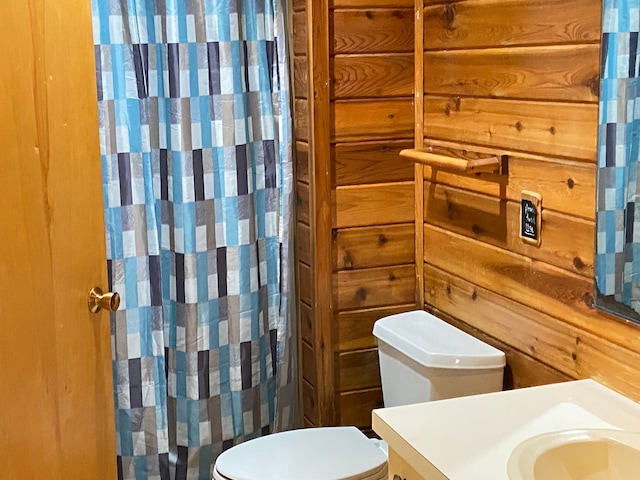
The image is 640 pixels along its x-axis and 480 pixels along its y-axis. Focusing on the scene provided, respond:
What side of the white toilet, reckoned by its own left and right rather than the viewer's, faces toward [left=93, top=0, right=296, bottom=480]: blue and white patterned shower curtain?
right

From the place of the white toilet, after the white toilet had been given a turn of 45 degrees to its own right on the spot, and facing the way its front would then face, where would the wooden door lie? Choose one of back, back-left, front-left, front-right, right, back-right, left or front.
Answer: front-left

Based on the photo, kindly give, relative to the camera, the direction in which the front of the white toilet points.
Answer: facing the viewer and to the left of the viewer

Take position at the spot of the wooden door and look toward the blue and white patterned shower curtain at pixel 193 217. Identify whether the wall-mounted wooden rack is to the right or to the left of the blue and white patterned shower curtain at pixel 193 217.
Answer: right
